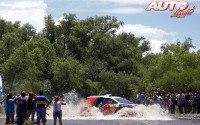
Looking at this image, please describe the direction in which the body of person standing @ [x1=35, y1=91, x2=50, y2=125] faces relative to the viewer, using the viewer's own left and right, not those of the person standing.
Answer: facing away from the viewer

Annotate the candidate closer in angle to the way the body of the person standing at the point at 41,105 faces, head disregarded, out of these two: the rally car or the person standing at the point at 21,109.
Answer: the rally car

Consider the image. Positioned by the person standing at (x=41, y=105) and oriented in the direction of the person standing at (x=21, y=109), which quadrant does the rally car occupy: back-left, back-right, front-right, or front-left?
back-right
